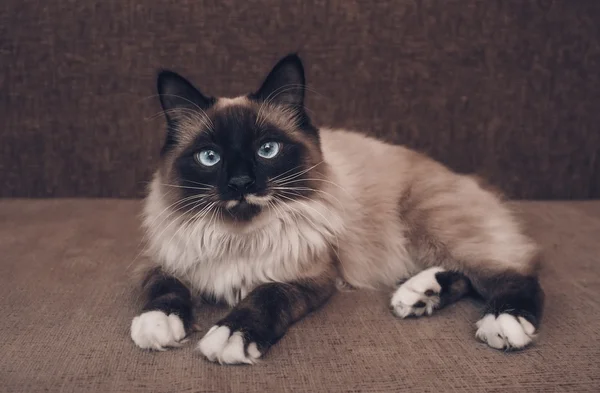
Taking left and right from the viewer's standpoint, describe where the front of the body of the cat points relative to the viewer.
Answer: facing the viewer and to the left of the viewer

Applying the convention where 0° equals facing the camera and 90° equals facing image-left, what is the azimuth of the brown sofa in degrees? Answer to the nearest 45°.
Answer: approximately 0°
